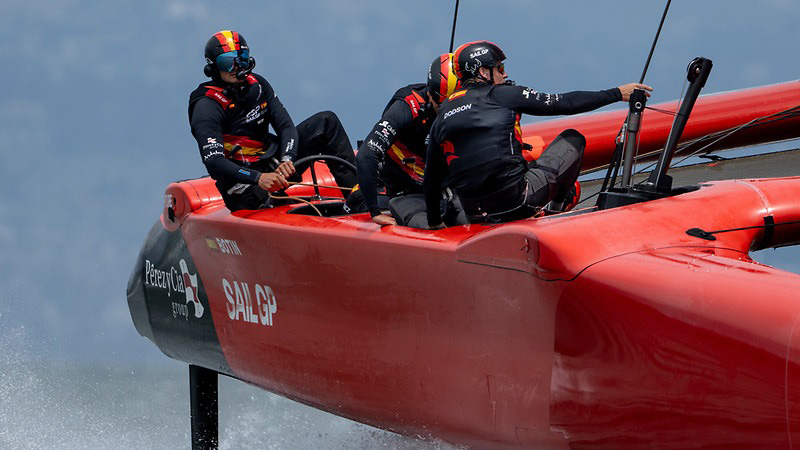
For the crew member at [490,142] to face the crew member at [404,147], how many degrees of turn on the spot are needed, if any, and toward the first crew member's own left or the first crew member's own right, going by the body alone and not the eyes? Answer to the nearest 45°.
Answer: approximately 90° to the first crew member's own left

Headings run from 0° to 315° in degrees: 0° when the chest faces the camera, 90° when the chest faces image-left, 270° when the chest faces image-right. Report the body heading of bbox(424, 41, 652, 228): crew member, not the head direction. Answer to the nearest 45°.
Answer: approximately 225°

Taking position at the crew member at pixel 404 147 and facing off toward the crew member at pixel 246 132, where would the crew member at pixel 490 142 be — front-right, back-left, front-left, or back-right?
back-left

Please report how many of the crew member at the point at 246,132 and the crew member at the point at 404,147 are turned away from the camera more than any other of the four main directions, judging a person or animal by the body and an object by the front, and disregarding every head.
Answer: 0
